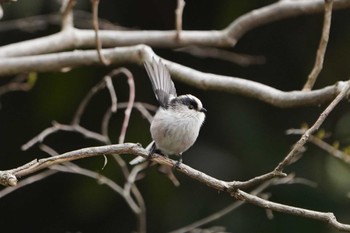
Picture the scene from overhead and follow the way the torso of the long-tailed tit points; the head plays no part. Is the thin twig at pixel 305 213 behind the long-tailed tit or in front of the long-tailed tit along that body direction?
in front

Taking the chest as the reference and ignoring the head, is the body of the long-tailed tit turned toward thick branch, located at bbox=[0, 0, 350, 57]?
no

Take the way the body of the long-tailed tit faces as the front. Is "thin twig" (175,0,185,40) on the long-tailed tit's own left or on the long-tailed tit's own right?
on the long-tailed tit's own left

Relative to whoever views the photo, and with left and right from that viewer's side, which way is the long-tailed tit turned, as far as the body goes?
facing the viewer and to the right of the viewer
